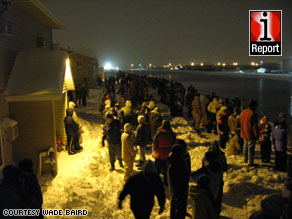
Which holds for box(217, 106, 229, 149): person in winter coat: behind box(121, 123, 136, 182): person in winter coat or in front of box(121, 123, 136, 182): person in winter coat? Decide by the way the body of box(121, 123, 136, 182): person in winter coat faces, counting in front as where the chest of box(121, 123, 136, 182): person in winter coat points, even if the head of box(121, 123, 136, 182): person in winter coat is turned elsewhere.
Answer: in front

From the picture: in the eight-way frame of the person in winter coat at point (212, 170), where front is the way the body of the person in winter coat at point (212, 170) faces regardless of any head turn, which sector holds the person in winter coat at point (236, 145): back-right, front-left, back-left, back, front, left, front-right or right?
right

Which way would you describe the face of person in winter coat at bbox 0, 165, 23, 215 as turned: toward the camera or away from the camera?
away from the camera

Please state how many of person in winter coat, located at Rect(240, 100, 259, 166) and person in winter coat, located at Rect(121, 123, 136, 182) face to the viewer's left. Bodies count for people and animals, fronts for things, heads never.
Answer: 0

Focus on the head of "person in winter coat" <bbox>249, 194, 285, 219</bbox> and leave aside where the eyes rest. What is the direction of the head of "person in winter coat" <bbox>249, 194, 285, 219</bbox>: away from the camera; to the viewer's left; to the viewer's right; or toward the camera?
away from the camera
